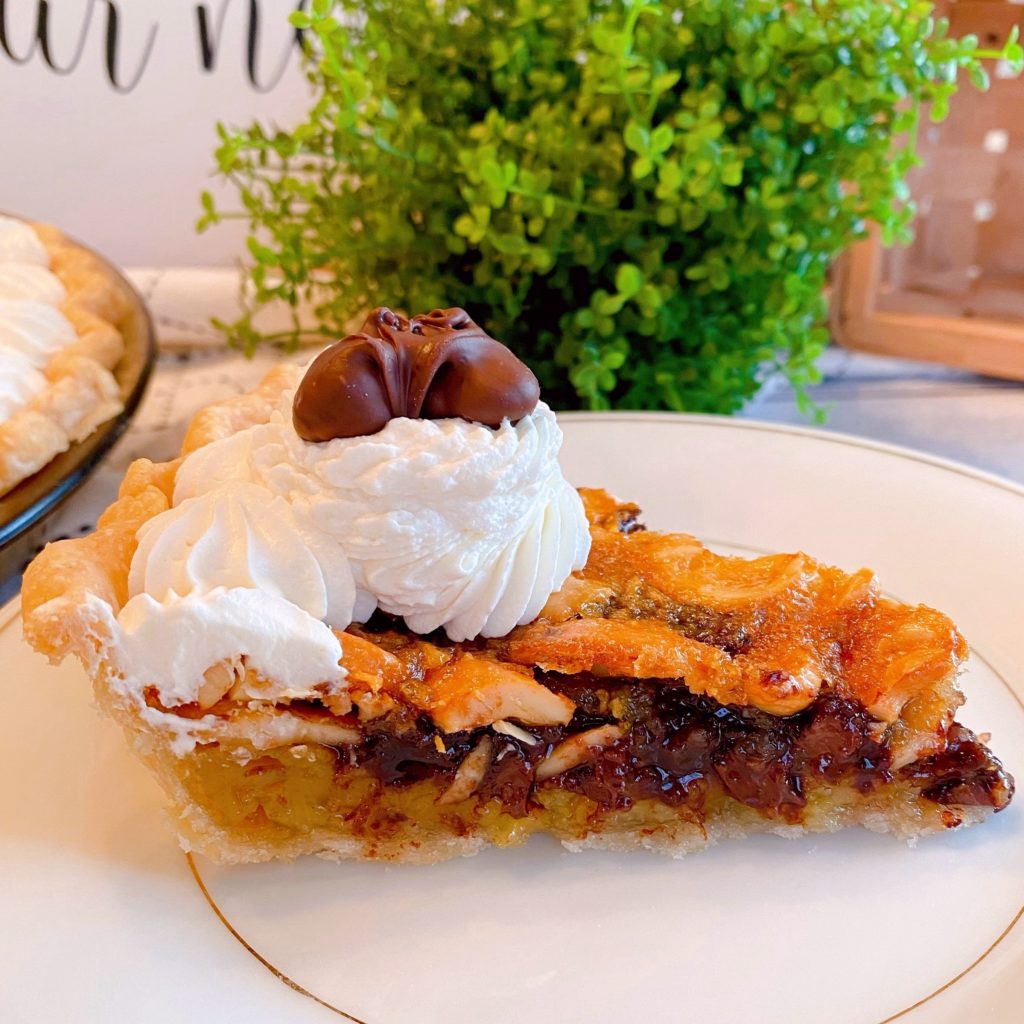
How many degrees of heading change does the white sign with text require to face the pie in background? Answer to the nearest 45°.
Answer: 0° — it already faces it

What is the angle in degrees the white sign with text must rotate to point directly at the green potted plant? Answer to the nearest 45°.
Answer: approximately 45° to its left

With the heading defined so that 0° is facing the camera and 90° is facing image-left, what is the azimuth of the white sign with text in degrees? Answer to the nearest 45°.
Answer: approximately 0°

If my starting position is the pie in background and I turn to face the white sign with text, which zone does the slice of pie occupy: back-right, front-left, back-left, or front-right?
back-right

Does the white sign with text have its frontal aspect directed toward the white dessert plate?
yes

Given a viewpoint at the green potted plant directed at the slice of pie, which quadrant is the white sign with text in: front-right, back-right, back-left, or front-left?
back-right
